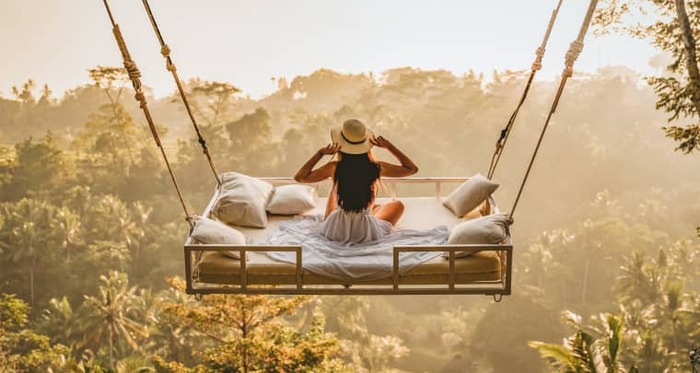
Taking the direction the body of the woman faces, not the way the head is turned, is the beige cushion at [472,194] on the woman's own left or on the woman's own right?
on the woman's own right

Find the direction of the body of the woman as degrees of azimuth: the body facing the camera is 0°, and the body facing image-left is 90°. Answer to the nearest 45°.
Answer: approximately 180°

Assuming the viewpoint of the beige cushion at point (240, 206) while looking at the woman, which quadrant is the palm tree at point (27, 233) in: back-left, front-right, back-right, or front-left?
back-left

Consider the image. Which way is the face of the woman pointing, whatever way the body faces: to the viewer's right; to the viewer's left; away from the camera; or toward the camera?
away from the camera

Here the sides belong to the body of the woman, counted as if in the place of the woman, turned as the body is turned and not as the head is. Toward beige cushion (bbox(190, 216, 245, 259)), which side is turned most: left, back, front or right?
left
